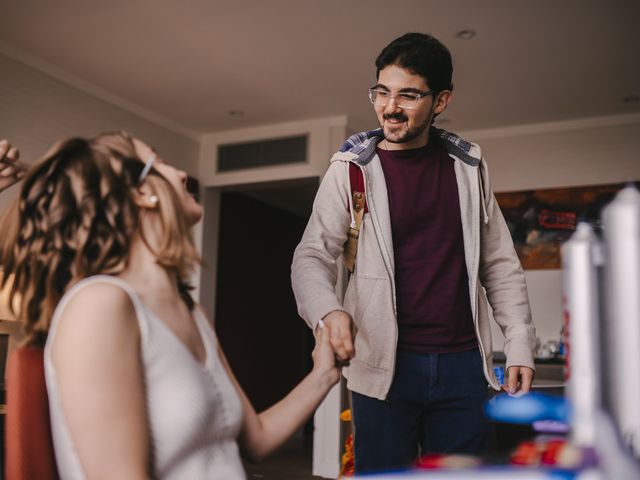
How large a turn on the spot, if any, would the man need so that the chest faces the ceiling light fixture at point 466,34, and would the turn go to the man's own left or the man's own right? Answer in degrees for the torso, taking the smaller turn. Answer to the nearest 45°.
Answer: approximately 180°

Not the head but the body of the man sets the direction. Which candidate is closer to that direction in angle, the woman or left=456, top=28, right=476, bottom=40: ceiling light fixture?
the woman

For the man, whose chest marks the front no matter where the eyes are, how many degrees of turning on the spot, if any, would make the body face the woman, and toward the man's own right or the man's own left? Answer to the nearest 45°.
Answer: approximately 45° to the man's own right

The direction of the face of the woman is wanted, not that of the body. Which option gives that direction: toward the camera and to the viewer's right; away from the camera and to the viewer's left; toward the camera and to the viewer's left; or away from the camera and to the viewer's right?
away from the camera and to the viewer's right

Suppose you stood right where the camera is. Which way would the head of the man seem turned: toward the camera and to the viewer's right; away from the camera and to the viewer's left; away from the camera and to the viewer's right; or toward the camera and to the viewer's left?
toward the camera and to the viewer's left

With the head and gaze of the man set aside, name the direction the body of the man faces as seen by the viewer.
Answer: toward the camera
